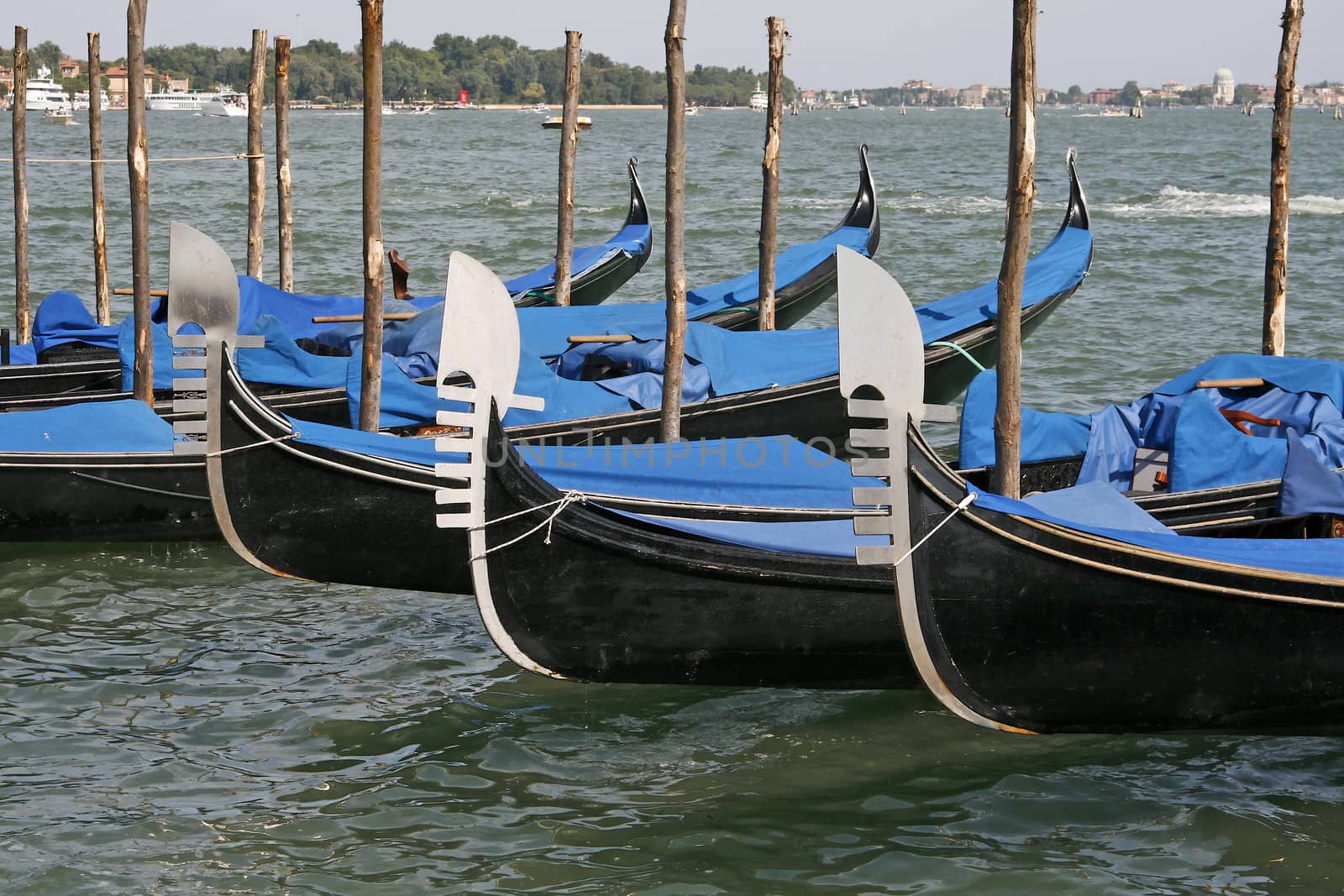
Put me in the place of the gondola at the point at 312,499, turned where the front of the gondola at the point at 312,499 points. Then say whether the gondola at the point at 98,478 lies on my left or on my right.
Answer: on my right

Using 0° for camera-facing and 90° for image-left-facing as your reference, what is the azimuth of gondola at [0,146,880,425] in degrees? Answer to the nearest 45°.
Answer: approximately 45°

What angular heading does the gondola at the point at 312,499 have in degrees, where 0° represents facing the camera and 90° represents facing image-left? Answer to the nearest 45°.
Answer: approximately 45°

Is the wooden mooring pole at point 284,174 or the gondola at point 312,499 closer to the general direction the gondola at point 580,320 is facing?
the gondola

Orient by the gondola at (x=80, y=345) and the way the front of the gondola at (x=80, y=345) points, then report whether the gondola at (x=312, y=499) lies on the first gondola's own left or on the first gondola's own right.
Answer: on the first gondola's own left

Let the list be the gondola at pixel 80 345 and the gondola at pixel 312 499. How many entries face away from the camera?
0

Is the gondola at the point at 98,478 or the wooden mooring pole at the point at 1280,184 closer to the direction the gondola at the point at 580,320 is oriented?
the gondola

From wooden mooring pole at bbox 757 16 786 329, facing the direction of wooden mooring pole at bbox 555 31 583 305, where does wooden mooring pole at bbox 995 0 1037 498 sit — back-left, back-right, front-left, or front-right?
back-left
